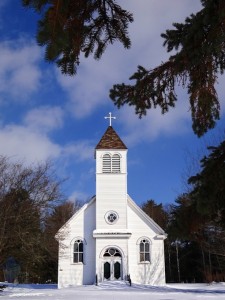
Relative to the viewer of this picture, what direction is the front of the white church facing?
facing the viewer
